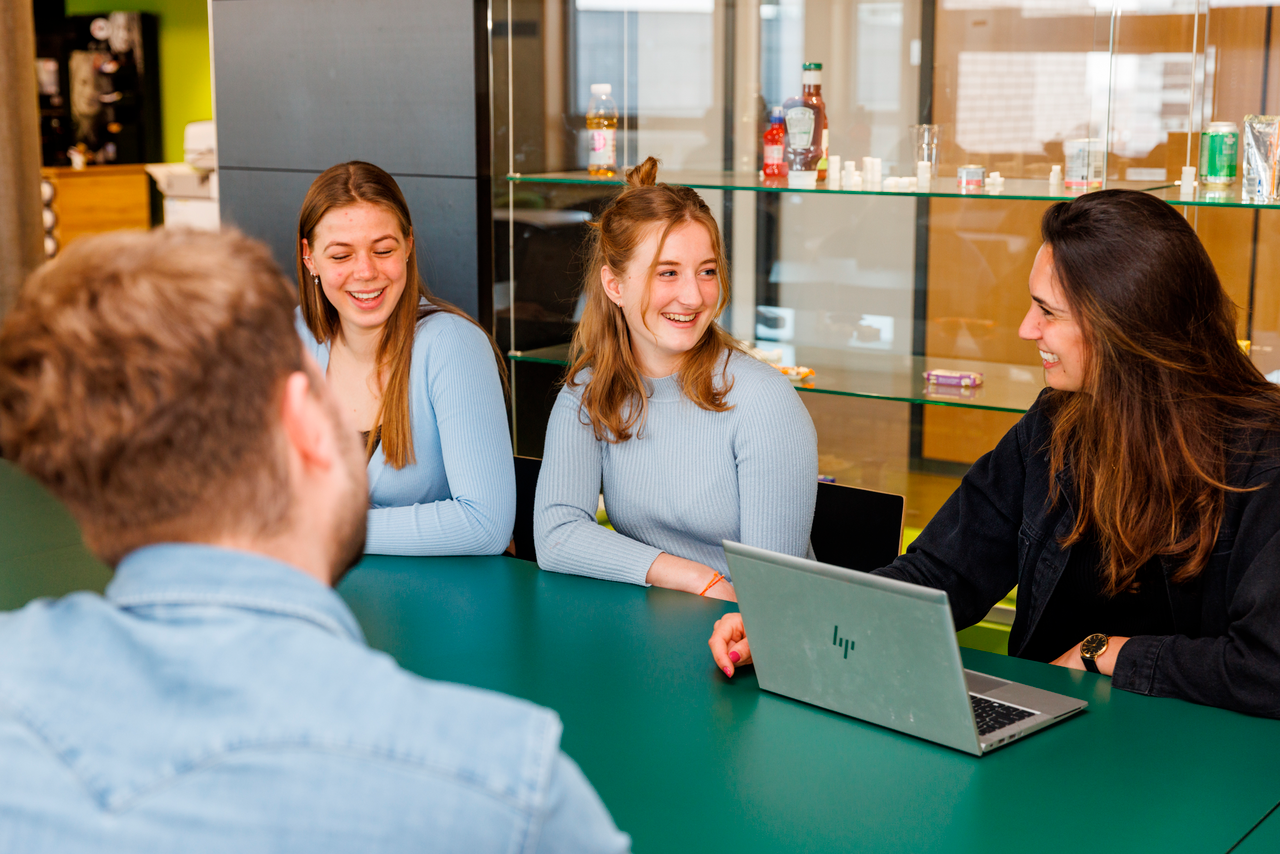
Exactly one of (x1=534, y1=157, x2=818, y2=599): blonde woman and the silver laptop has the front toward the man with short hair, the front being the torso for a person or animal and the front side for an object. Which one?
the blonde woman

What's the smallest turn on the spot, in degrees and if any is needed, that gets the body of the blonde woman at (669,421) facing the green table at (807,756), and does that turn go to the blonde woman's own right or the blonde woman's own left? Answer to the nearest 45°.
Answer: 0° — they already face it

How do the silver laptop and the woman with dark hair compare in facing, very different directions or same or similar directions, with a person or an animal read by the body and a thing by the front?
very different directions

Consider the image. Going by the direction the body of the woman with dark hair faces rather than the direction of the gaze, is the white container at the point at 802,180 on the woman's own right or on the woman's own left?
on the woman's own right

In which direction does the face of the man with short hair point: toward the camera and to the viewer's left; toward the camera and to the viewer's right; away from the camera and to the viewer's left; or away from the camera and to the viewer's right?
away from the camera and to the viewer's right

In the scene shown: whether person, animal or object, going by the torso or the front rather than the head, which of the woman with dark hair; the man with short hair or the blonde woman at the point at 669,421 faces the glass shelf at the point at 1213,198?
the man with short hair

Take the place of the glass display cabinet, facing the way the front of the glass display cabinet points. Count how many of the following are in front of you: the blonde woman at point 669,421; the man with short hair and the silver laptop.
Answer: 3

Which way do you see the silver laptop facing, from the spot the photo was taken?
facing away from the viewer and to the right of the viewer

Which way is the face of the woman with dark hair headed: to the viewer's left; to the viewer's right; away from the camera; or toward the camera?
to the viewer's left

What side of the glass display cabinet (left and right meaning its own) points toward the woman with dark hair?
front

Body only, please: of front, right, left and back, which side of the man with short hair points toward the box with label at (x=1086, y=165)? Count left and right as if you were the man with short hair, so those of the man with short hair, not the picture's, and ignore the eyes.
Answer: front

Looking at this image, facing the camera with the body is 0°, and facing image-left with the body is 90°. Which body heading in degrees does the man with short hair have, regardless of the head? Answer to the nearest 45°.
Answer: approximately 225°
